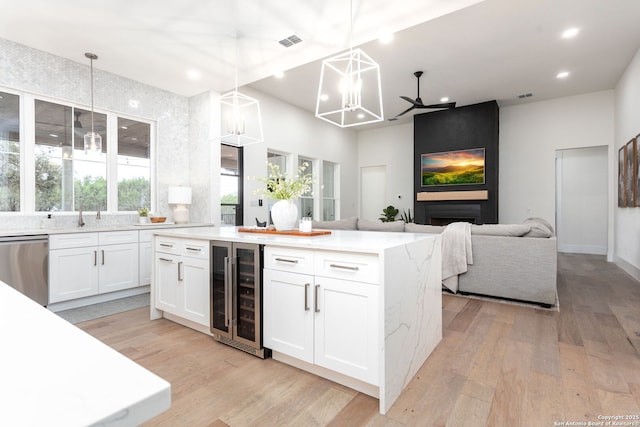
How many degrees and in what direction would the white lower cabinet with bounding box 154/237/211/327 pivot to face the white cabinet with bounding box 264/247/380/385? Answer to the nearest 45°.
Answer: approximately 90° to its left

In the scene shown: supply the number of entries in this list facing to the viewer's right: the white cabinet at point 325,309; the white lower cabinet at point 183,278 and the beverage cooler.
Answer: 0

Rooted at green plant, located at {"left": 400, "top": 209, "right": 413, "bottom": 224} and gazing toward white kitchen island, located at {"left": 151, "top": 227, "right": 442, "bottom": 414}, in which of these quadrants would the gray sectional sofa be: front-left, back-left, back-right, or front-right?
front-left

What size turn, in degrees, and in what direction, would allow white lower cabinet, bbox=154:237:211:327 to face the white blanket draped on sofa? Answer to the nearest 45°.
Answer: approximately 135° to its left

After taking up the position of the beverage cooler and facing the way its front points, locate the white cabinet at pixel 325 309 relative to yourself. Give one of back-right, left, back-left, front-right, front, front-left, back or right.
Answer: left

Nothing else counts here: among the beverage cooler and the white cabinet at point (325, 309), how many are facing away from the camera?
0

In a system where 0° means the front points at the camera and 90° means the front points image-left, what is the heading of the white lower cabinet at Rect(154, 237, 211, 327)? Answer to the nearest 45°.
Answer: approximately 45°

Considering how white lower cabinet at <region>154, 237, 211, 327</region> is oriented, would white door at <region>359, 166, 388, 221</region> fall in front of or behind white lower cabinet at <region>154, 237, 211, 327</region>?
behind

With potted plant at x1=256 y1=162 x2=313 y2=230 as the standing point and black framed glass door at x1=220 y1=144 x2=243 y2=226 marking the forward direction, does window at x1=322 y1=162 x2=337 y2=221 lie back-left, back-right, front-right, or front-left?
front-right

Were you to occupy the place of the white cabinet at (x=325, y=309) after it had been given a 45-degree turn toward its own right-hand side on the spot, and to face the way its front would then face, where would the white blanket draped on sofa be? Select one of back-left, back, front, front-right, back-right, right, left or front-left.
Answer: back-right

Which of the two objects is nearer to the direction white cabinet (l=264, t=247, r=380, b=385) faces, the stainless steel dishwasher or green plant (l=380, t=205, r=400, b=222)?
the stainless steel dishwasher

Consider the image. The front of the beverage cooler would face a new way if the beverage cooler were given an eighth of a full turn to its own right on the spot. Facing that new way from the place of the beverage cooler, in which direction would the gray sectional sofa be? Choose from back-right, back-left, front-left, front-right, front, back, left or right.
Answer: back

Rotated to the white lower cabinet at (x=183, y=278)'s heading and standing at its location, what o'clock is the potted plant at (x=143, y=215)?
The potted plant is roughly at 4 o'clock from the white lower cabinet.

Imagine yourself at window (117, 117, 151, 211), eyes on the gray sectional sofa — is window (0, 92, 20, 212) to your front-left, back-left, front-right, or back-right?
back-right

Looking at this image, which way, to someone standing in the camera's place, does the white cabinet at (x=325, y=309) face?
facing the viewer and to the left of the viewer

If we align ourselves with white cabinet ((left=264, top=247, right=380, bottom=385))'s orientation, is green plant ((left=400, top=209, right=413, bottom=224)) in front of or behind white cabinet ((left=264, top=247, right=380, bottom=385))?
behind

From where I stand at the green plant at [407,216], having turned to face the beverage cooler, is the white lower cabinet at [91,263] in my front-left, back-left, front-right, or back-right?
front-right

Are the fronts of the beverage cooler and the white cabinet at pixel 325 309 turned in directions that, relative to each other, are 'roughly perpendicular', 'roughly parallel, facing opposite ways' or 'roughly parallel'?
roughly parallel

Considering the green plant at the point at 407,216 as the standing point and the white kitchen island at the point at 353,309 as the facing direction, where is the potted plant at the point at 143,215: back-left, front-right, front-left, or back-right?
front-right

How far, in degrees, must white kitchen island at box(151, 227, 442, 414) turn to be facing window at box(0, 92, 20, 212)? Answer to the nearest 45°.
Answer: approximately 90° to its right
